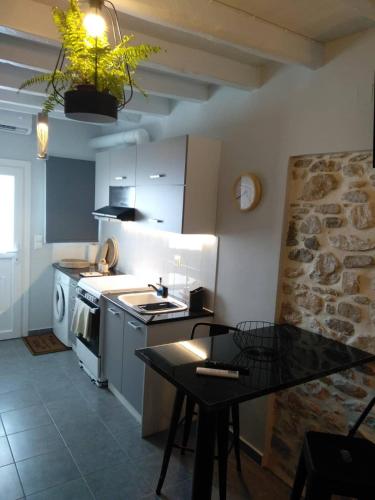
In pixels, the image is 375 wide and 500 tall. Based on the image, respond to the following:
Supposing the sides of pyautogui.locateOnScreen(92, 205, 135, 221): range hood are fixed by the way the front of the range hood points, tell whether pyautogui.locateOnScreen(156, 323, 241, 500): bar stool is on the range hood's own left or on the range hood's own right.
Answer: on the range hood's own left

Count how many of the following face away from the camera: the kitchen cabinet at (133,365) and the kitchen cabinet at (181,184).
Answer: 0

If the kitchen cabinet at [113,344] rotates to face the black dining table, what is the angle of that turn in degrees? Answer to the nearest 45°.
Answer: approximately 90° to its left

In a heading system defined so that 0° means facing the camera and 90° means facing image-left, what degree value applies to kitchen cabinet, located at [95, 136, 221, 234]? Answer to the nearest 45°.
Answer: approximately 45°

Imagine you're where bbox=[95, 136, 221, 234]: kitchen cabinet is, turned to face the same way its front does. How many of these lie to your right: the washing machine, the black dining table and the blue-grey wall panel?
2

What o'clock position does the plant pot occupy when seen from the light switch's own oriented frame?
The plant pot is roughly at 12 o'clock from the light switch.

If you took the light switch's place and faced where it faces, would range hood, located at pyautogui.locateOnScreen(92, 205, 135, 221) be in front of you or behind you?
in front

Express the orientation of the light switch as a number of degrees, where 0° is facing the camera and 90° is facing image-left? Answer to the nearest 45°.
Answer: approximately 0°
